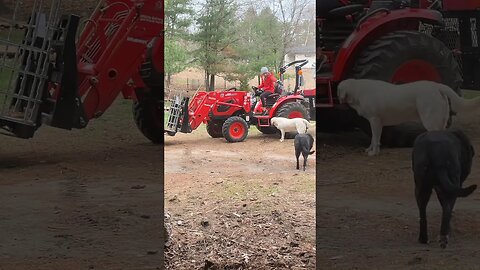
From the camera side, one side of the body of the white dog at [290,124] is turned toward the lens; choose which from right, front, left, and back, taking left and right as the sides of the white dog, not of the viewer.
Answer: left
